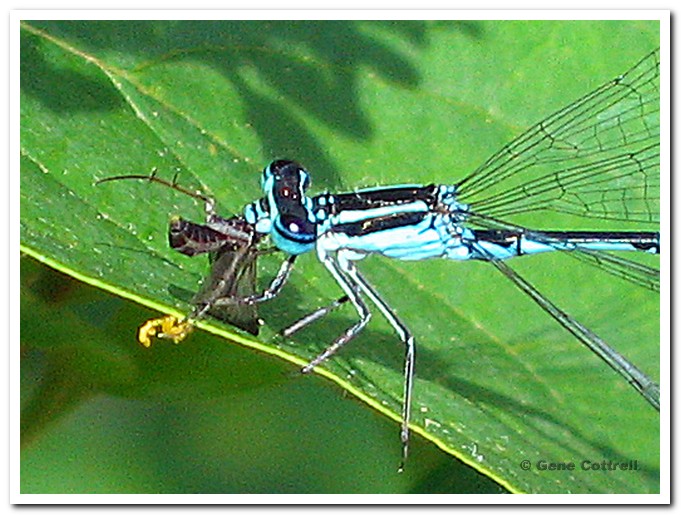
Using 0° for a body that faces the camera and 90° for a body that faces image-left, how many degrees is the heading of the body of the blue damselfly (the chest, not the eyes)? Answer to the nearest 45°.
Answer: approximately 90°
